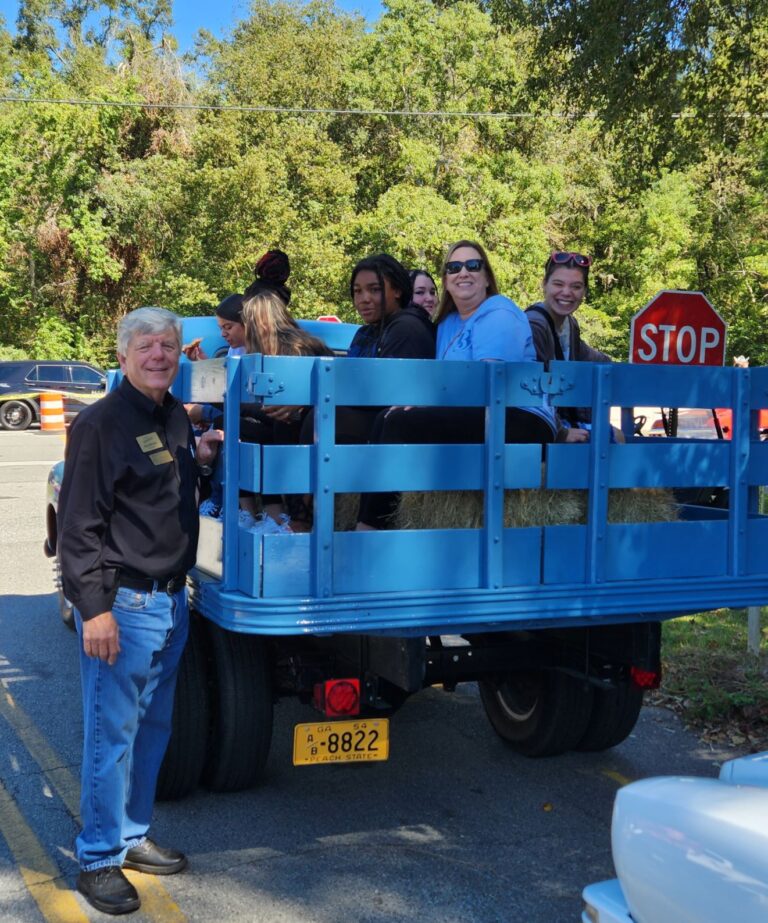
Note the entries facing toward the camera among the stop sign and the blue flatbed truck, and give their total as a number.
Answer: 1

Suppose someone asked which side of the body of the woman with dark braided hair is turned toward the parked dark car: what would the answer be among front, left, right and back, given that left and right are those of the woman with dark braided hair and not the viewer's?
right

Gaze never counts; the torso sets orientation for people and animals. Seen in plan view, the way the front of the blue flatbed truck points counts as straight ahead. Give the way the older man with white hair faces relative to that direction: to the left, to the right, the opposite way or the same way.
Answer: the opposite way

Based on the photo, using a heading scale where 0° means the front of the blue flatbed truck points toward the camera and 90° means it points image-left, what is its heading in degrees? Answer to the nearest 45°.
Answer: approximately 135°

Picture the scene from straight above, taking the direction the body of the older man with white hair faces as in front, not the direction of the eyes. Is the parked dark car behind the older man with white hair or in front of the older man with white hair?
behind

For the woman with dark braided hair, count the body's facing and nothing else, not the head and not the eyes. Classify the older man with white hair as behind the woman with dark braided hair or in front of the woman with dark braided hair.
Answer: in front

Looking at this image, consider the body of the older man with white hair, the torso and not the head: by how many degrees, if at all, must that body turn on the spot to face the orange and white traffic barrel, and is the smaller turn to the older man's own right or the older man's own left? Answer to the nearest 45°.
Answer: approximately 135° to the older man's own left

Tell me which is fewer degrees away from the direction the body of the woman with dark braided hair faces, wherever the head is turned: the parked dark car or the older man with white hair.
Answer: the older man with white hair

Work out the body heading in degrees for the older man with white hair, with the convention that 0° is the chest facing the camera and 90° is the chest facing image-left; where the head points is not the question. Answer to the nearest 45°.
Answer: approximately 315°

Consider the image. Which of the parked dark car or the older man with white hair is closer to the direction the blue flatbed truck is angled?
the parked dark car

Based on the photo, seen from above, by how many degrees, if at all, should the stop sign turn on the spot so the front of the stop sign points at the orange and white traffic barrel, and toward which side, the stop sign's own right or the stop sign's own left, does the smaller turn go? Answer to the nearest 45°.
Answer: approximately 135° to the stop sign's own right
